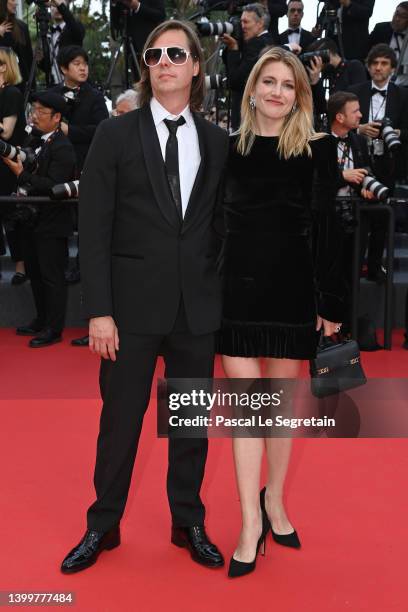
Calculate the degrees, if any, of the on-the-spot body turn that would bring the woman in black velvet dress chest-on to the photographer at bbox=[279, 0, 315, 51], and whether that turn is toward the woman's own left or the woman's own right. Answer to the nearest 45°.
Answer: approximately 180°

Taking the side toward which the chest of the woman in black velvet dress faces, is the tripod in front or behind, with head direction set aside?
behind

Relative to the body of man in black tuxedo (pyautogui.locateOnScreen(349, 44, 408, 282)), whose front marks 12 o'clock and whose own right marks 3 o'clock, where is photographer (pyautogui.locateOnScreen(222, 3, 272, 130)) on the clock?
The photographer is roughly at 3 o'clock from the man in black tuxedo.

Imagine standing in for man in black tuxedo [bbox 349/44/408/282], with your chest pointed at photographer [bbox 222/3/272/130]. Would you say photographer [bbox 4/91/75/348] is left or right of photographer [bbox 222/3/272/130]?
left

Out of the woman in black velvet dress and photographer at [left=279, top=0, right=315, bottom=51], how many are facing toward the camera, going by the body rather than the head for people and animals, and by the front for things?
2

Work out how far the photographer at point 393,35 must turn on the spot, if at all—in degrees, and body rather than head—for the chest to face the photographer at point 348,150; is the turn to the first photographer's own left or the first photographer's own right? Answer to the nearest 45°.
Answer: approximately 45° to the first photographer's own left

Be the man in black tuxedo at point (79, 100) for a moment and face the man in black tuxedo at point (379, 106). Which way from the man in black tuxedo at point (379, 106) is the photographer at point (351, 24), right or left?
left

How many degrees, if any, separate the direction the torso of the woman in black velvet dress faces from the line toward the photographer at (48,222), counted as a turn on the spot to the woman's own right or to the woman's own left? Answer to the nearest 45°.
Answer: approximately 135° to the woman's own right

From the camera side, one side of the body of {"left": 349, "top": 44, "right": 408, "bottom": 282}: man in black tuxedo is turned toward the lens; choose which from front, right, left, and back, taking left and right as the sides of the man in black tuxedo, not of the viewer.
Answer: front

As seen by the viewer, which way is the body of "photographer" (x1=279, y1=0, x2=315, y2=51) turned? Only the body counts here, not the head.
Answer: toward the camera

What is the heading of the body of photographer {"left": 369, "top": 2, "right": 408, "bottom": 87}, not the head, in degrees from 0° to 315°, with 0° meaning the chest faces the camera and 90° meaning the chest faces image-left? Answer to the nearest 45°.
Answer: approximately 45°

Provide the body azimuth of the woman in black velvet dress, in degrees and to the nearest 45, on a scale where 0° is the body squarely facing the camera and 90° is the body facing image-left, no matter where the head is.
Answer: approximately 0°
